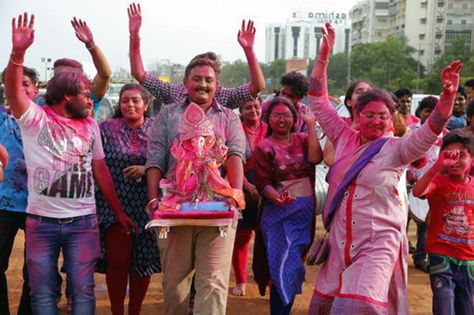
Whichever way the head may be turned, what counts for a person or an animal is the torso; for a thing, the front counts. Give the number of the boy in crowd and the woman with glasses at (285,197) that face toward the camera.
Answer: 2

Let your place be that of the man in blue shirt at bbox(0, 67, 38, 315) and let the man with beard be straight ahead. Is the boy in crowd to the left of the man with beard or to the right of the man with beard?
left

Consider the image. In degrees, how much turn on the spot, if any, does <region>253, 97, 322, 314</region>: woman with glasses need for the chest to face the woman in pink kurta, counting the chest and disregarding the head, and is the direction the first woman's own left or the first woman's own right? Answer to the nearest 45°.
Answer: approximately 45° to the first woman's own left

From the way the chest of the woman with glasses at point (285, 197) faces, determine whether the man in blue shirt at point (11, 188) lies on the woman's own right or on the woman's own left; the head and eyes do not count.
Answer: on the woman's own right

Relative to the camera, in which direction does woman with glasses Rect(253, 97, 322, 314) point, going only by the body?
toward the camera

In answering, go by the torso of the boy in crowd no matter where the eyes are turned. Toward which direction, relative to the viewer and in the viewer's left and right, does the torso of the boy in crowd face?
facing the viewer

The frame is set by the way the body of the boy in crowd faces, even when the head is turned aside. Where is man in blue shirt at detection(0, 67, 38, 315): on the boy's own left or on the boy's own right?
on the boy's own right

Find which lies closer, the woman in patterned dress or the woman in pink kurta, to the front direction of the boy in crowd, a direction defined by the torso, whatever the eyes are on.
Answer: the woman in pink kurta

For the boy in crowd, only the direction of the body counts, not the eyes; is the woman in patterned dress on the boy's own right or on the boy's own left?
on the boy's own right

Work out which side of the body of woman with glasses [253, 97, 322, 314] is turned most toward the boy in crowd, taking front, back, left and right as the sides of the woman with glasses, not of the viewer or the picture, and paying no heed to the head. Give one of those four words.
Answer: left
